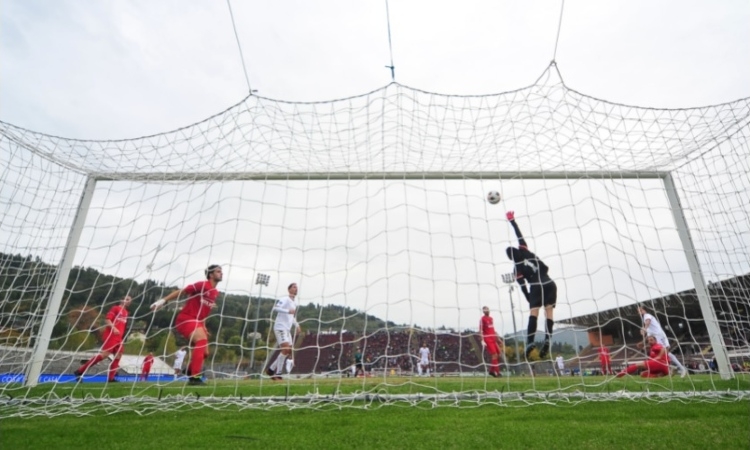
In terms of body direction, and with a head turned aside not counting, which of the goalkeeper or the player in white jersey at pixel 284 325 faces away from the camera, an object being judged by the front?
the goalkeeper

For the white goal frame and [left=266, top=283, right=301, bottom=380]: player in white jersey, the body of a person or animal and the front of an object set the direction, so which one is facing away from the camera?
the white goal frame

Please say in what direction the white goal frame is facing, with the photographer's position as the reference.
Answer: facing away from the viewer

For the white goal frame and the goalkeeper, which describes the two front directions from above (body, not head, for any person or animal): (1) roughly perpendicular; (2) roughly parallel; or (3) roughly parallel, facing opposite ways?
roughly parallel

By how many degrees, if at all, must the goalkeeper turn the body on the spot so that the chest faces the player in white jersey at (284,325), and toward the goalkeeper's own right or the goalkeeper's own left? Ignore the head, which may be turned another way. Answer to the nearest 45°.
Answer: approximately 90° to the goalkeeper's own left

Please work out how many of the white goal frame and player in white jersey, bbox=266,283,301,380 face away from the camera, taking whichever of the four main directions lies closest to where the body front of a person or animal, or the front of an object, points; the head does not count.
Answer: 1

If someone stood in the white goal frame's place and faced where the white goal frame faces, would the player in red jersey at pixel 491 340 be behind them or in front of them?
in front

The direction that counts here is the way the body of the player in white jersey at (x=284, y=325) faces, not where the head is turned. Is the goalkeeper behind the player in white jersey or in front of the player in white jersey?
in front

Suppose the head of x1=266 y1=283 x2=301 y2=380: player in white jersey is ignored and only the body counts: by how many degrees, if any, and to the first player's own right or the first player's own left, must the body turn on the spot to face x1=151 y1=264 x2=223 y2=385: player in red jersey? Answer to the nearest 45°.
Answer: approximately 90° to the first player's own right

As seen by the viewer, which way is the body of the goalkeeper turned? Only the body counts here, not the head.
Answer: away from the camera

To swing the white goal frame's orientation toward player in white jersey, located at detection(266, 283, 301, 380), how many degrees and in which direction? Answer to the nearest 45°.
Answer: approximately 45° to its left

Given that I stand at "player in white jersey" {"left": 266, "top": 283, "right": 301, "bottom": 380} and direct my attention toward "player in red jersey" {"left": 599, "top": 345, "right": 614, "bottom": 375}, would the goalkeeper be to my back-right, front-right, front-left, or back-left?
front-right

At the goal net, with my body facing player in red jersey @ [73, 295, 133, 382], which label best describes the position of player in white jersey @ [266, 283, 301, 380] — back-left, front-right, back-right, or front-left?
front-right

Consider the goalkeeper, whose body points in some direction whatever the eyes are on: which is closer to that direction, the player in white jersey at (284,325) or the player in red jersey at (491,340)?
the player in red jersey
